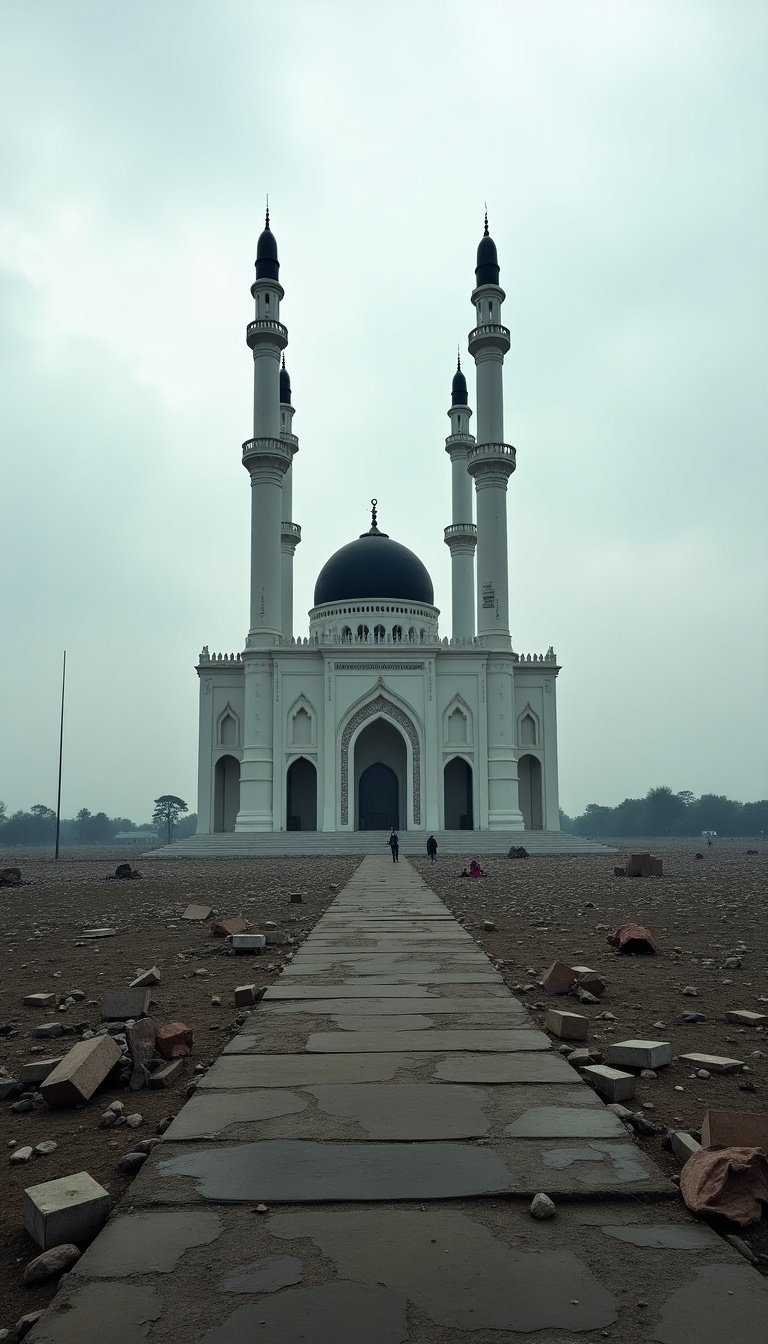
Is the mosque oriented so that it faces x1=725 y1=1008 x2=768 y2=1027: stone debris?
yes

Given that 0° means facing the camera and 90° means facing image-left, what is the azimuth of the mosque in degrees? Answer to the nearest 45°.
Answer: approximately 0°

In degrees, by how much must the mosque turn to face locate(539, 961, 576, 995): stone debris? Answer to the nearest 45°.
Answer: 0° — it already faces it

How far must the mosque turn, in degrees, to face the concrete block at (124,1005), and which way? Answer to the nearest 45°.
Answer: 0° — it already faces it

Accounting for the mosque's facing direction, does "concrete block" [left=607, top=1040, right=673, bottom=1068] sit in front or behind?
in front

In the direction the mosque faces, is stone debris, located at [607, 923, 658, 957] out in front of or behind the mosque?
in front

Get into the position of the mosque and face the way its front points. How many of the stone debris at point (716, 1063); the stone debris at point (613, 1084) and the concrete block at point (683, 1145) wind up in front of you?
3

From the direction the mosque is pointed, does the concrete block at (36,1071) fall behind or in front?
in front

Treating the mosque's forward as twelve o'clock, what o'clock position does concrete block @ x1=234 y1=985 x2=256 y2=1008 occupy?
The concrete block is roughly at 12 o'clock from the mosque.
